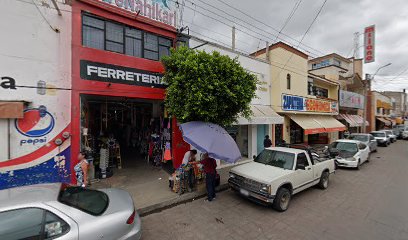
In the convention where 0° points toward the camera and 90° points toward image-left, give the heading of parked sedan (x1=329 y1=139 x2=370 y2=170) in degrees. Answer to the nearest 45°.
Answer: approximately 45°

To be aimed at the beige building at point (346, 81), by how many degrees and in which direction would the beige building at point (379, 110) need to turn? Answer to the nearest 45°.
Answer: approximately 45° to its right

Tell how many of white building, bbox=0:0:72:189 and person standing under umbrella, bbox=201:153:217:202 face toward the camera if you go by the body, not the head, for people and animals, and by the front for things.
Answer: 1

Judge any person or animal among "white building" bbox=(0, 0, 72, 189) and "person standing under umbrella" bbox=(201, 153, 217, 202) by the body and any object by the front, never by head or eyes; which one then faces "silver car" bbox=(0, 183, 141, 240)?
the white building

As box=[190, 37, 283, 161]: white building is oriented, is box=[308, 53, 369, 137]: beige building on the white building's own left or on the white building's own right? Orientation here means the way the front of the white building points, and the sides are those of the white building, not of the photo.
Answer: on the white building's own left

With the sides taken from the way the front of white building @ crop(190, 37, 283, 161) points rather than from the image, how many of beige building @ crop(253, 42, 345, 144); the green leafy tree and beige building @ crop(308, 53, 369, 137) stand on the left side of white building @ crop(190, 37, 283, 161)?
2

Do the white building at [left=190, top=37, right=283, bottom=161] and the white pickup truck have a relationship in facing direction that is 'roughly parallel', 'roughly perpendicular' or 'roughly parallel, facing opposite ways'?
roughly perpendicular

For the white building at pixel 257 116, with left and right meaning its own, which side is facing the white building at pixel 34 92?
right

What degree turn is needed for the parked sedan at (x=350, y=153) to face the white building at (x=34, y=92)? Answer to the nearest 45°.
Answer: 0° — it already faces it
